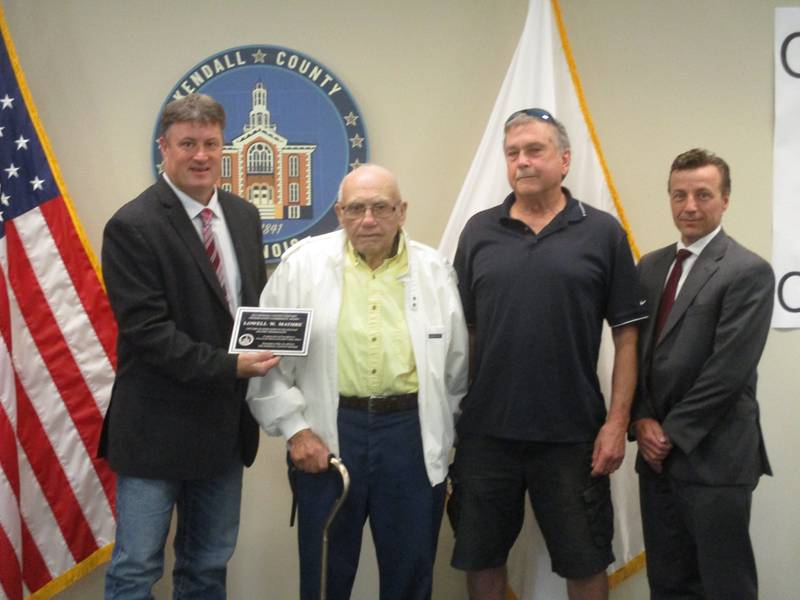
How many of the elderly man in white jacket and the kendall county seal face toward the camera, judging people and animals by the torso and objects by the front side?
2

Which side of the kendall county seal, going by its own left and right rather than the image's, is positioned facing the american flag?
right

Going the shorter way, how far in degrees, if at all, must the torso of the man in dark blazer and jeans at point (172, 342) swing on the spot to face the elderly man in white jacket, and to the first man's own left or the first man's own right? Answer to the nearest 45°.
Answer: approximately 45° to the first man's own left

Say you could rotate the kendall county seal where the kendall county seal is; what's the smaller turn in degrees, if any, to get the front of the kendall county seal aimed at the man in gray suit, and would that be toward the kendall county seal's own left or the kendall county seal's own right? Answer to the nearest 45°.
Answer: approximately 45° to the kendall county seal's own left

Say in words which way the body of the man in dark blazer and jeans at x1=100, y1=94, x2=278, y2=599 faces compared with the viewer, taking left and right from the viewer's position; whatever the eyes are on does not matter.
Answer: facing the viewer and to the right of the viewer

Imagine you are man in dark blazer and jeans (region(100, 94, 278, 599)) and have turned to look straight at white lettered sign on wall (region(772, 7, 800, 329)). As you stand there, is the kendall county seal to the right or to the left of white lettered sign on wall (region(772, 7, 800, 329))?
left

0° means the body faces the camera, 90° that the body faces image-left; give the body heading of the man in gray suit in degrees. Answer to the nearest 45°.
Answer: approximately 45°

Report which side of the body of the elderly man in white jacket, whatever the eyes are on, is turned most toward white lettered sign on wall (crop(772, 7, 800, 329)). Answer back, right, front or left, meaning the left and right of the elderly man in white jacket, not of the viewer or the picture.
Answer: left

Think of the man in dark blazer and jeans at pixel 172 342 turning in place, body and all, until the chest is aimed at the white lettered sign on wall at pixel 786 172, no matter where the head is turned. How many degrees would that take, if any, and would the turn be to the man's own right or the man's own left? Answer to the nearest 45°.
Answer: approximately 45° to the man's own left

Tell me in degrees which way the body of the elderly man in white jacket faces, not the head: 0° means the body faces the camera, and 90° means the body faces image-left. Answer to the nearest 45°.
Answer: approximately 0°
